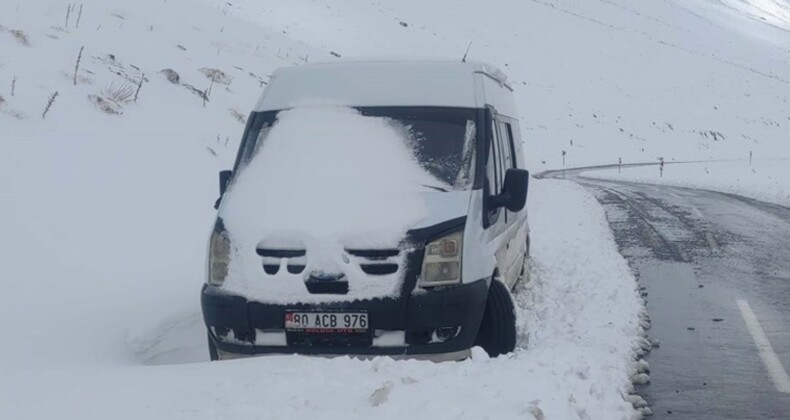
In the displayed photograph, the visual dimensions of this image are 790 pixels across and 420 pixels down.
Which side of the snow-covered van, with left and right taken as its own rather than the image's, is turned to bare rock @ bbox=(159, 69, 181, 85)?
back

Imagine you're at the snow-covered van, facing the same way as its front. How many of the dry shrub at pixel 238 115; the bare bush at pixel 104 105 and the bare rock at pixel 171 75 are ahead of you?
0

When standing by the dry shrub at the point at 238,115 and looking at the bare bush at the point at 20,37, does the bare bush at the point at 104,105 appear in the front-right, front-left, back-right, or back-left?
front-left

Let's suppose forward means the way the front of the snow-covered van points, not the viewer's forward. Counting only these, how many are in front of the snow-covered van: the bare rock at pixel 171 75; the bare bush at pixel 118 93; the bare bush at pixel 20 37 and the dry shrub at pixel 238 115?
0

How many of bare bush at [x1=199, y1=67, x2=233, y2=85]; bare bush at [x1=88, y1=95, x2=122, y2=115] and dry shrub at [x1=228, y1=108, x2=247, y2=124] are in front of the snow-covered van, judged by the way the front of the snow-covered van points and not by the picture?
0

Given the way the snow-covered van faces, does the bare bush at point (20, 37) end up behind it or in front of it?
behind

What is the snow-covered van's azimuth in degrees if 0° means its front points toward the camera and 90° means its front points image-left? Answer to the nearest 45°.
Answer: approximately 0°

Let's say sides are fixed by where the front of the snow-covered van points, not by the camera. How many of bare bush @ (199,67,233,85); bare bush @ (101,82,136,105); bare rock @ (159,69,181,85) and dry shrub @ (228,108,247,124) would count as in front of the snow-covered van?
0

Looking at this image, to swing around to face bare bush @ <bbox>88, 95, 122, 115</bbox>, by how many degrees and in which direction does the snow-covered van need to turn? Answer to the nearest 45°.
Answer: approximately 135° to its right

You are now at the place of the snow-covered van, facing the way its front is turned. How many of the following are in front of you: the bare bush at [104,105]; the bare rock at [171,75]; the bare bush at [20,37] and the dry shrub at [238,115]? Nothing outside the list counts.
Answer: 0

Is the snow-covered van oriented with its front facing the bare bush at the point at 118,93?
no

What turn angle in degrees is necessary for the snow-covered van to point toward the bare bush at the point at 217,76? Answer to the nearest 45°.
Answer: approximately 180°

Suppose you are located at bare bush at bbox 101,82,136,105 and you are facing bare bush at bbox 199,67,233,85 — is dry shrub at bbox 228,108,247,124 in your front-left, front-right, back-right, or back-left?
front-right

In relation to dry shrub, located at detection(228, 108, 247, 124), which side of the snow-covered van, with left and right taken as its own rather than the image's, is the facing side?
back
